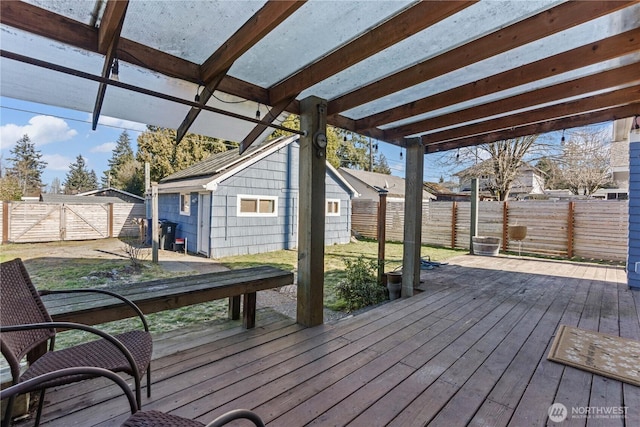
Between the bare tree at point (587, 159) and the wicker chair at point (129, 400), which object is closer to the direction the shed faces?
the wicker chair

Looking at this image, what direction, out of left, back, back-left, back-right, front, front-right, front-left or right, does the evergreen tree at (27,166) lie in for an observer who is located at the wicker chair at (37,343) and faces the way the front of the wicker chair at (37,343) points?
left

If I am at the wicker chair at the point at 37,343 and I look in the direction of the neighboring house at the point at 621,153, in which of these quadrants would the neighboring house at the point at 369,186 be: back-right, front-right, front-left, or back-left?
front-left

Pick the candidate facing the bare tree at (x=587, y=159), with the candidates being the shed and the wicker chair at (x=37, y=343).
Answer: the wicker chair

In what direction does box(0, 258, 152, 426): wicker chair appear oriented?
to the viewer's right

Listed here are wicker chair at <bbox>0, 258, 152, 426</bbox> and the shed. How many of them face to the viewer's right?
1

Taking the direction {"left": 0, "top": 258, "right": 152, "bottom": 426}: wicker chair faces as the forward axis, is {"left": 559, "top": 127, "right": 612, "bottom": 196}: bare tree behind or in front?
in front

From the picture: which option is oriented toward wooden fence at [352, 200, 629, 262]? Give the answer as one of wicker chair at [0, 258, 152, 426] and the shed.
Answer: the wicker chair

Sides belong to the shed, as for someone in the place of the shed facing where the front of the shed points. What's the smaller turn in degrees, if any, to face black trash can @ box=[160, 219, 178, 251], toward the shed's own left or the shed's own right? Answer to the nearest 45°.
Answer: approximately 90° to the shed's own right

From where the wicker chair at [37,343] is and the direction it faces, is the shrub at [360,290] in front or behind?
in front

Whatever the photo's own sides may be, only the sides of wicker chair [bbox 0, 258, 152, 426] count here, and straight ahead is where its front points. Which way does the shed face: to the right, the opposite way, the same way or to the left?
the opposite way

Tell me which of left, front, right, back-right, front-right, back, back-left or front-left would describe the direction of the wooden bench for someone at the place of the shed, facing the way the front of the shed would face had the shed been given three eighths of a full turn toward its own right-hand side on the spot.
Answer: back

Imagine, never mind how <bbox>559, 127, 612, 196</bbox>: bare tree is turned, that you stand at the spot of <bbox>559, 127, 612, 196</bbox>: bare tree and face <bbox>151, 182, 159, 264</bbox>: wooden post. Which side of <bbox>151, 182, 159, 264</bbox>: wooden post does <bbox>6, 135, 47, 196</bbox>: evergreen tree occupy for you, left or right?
right

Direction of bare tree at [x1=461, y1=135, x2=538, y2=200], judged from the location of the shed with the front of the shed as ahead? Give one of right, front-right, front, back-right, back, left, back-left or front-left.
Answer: back-left

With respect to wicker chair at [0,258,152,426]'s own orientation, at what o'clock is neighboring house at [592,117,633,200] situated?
The neighboring house is roughly at 12 o'clock from the wicker chair.

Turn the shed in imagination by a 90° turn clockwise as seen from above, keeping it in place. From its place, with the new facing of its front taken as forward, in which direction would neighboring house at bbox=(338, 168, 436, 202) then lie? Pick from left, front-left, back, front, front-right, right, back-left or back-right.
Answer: right

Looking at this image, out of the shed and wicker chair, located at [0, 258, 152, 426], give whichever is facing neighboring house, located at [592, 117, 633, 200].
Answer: the wicker chair

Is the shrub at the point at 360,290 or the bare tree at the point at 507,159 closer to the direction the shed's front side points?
the shrub
